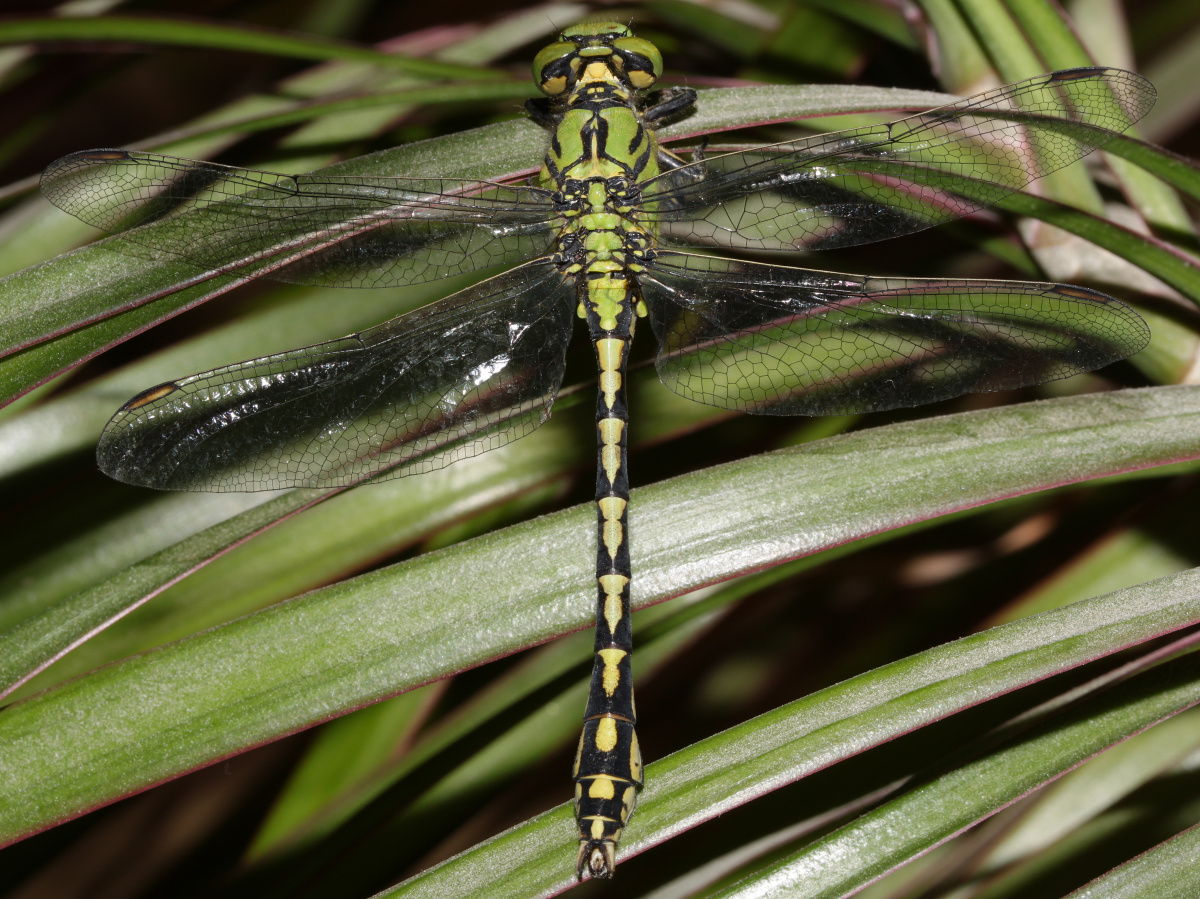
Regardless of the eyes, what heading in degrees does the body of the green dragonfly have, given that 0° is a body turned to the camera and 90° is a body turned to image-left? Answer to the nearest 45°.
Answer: approximately 180°
